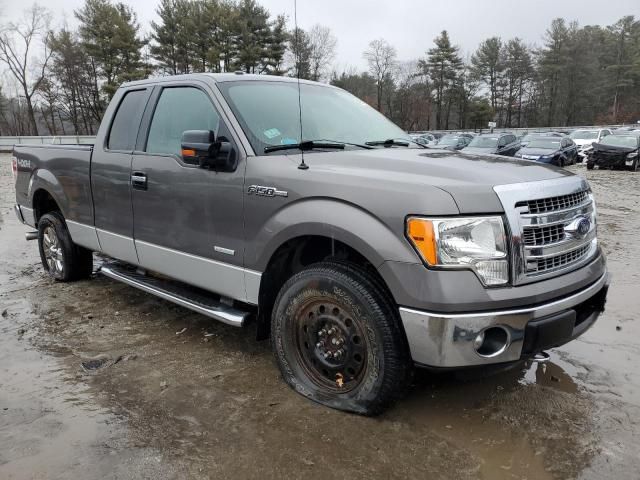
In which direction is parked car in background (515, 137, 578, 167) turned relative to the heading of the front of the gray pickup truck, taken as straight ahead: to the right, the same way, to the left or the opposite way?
to the right

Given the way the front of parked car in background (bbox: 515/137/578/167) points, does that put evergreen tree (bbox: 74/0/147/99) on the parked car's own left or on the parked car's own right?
on the parked car's own right

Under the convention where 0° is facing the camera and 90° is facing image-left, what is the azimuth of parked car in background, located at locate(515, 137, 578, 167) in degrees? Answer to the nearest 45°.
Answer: approximately 45°

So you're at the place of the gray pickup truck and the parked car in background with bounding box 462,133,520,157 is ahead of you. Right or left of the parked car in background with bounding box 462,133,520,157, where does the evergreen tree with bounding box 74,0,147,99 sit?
left

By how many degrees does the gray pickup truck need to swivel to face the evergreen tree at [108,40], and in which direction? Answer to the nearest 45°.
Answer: approximately 135° to its left

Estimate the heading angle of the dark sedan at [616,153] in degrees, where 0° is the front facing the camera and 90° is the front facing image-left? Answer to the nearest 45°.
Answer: approximately 45°

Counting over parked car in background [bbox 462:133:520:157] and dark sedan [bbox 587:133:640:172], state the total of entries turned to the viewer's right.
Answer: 0

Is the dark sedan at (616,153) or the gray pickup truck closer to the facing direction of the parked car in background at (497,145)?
the gray pickup truck

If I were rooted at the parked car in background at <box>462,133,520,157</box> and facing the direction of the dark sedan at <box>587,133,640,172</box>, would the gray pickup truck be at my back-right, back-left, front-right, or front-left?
front-right

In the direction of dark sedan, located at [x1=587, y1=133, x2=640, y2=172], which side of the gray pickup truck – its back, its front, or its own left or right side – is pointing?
left
